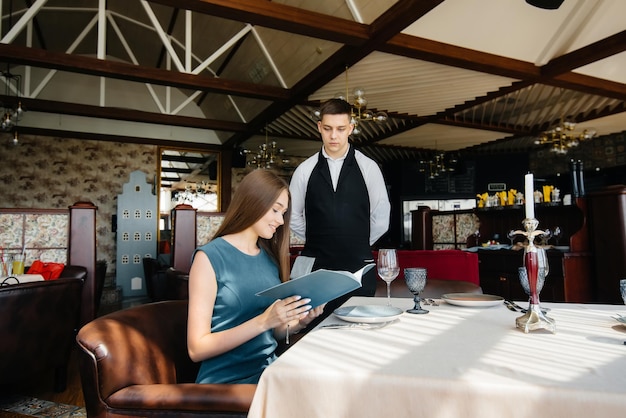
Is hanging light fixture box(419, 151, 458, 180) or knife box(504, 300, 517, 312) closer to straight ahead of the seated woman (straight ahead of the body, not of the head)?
the knife

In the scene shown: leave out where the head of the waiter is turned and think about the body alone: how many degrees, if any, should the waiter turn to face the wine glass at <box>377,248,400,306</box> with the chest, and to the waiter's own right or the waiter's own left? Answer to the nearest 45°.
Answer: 0° — they already face it

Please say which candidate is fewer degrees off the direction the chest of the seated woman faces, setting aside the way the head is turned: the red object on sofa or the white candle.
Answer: the white candle

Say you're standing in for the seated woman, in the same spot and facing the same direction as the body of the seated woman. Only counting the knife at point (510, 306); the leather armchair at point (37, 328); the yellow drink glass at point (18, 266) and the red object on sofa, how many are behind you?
3

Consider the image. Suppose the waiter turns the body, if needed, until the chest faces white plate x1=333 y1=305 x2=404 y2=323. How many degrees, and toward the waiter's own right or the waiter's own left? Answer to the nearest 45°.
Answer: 0° — they already face it

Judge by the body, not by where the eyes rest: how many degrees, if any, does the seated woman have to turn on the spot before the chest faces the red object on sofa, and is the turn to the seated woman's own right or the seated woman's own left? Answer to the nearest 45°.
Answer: approximately 180°

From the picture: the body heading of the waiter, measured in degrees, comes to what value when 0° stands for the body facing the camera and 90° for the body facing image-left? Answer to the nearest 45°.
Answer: approximately 0°

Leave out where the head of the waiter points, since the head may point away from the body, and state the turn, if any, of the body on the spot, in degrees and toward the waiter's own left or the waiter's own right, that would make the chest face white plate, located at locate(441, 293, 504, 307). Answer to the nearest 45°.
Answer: approximately 45° to the waiter's own left

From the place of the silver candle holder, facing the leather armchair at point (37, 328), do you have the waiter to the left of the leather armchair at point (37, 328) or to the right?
right

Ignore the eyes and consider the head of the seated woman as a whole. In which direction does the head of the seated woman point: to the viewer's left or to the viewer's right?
to the viewer's right

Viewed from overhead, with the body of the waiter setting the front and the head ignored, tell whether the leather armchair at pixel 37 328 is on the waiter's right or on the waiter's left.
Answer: on the waiter's right

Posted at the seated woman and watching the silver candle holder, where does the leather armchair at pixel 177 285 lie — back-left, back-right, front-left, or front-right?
back-left

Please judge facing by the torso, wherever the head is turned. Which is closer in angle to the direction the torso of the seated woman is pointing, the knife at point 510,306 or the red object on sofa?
the knife

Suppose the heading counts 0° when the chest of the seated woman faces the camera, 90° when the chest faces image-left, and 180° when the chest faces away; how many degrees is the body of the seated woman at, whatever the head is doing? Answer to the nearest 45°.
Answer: approximately 315°
